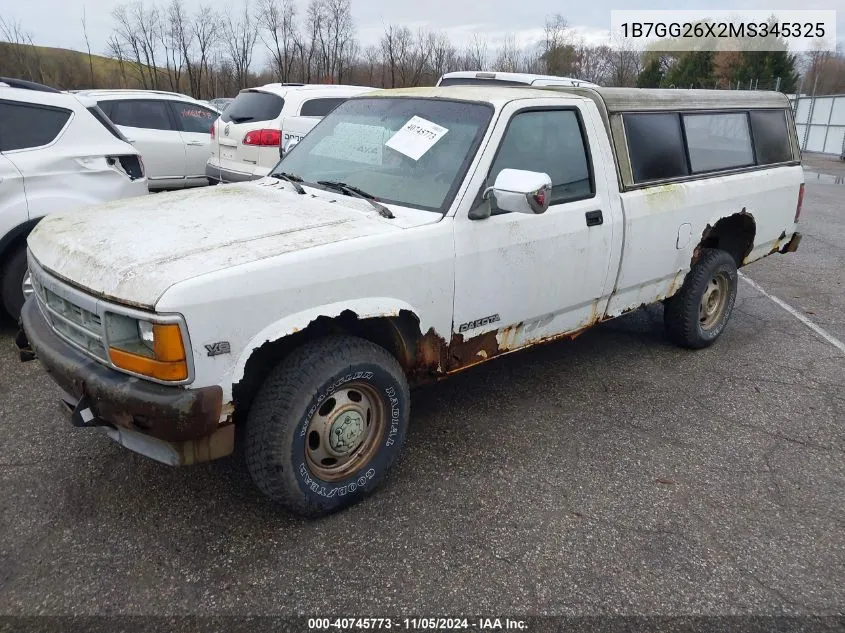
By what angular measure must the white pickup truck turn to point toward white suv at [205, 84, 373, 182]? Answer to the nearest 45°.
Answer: approximately 135° to its right

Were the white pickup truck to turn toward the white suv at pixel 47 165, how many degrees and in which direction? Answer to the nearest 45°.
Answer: approximately 90° to its right

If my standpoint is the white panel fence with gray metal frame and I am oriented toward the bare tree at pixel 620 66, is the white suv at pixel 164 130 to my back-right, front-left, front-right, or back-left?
back-left

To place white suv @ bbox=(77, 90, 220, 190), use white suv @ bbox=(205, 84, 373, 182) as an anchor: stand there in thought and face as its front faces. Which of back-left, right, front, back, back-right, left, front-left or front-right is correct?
left

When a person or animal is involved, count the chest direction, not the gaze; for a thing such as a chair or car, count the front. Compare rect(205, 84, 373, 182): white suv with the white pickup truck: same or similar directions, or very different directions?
very different directions

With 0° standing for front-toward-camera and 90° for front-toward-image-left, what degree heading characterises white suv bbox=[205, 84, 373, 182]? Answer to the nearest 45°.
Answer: approximately 225°

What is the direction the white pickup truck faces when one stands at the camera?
facing the viewer and to the left of the viewer

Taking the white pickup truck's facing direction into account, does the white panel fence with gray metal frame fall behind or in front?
behind

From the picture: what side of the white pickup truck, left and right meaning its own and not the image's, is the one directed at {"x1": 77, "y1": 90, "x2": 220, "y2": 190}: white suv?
right

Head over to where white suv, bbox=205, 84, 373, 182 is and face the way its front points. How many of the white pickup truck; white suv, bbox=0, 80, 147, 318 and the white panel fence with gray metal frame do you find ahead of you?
1

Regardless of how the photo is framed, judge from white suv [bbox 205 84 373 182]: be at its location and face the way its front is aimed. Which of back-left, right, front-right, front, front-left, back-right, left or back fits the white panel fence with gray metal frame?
front
